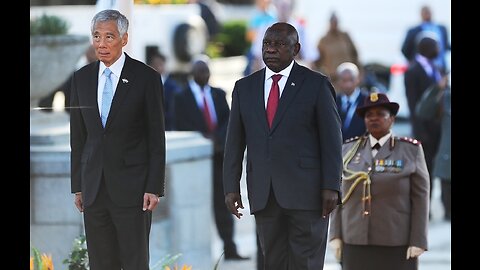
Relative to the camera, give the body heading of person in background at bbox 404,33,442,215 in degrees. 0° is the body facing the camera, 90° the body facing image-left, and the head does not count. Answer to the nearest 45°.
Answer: approximately 315°

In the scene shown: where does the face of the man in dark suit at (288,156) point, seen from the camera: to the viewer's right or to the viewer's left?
to the viewer's left

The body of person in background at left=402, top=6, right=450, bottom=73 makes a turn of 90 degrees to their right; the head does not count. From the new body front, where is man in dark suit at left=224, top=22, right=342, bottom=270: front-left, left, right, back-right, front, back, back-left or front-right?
left

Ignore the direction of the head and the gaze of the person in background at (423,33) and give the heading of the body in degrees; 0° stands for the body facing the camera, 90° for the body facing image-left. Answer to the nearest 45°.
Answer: approximately 0°

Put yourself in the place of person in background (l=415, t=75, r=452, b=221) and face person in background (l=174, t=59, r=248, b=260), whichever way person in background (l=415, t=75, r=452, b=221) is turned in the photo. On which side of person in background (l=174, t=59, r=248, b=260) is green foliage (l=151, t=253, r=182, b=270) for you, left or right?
left

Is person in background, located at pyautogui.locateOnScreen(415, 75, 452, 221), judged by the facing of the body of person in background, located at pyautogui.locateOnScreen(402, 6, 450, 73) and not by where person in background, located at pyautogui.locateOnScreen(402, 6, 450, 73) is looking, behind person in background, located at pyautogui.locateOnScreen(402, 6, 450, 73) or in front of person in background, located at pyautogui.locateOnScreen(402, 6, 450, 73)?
in front

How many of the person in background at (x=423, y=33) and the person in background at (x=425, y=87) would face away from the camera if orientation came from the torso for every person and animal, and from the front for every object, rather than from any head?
0

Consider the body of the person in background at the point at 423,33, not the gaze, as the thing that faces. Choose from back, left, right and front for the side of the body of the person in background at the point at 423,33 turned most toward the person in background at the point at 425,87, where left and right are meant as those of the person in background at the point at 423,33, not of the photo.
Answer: front

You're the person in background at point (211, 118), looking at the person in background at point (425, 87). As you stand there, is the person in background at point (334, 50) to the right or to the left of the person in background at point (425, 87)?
left

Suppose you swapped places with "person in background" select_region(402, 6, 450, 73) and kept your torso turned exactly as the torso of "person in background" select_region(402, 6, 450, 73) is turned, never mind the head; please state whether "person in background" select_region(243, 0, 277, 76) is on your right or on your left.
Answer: on your right

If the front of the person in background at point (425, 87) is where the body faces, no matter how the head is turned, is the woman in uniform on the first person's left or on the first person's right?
on the first person's right

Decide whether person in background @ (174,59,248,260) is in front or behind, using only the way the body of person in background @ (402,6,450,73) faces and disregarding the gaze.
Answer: in front
